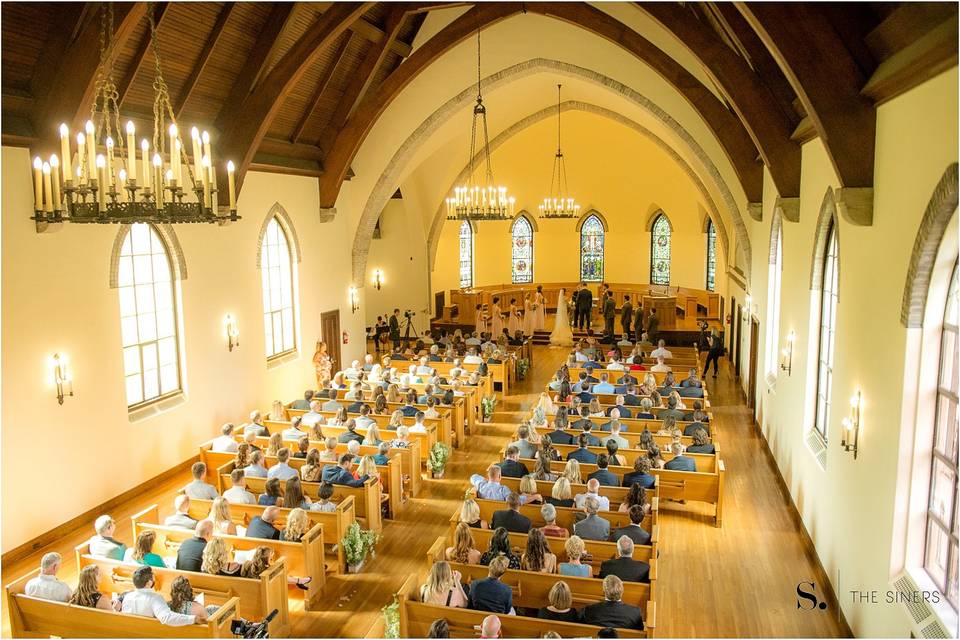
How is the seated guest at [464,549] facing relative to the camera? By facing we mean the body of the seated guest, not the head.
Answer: away from the camera

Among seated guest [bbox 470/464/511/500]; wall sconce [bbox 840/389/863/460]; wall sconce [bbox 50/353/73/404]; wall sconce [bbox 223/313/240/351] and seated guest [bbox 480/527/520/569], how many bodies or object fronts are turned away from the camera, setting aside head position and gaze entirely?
2

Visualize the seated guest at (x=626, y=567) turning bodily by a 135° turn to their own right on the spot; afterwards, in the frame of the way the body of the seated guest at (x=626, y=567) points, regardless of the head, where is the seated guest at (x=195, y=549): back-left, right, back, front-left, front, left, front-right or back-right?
back-right

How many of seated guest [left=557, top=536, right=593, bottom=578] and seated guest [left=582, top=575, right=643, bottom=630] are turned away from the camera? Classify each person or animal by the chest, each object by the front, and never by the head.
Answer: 2

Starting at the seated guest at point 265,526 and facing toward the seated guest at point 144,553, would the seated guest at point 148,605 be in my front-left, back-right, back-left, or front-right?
front-left

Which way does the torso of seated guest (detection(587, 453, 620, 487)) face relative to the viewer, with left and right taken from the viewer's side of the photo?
facing away from the viewer

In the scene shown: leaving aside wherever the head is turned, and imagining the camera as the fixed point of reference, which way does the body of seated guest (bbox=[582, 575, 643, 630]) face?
away from the camera

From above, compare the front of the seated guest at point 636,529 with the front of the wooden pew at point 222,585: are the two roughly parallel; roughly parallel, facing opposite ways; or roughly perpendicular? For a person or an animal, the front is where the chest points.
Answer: roughly parallel

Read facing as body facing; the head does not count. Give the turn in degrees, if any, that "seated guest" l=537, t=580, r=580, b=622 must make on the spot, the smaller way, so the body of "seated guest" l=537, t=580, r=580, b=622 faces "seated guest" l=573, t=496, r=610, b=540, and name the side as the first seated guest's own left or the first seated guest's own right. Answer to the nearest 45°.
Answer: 0° — they already face them

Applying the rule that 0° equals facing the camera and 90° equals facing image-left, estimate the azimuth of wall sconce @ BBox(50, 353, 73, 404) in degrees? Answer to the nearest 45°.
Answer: approximately 315°

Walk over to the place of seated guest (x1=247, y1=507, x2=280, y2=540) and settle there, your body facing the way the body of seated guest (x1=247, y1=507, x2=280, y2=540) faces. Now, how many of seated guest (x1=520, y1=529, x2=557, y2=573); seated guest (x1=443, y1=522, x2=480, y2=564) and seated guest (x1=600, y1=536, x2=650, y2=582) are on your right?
3

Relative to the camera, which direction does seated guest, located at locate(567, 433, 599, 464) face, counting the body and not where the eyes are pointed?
away from the camera

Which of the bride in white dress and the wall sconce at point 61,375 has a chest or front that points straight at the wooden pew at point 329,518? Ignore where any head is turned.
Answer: the wall sconce

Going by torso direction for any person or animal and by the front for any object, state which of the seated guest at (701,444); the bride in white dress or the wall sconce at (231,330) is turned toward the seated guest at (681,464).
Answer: the wall sconce

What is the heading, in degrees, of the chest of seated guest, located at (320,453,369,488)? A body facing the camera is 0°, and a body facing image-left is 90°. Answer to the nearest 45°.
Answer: approximately 225°

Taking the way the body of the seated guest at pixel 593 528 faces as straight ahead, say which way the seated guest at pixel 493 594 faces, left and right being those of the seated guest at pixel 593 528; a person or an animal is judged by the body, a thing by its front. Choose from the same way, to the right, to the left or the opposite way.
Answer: the same way

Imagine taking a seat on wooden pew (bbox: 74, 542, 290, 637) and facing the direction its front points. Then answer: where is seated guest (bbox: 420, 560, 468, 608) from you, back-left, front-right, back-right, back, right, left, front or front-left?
right

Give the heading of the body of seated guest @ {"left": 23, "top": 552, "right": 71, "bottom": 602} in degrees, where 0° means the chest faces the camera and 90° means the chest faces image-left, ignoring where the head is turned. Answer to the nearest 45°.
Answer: approximately 225°

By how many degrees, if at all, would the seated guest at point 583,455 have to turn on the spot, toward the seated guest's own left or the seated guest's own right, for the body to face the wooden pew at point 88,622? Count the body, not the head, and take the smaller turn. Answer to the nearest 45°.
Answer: approximately 135° to the seated guest's own left

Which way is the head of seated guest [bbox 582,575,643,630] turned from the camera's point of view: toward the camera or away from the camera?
away from the camera

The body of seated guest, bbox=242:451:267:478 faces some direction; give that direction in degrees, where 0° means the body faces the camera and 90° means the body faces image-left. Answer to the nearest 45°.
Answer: approximately 225°
